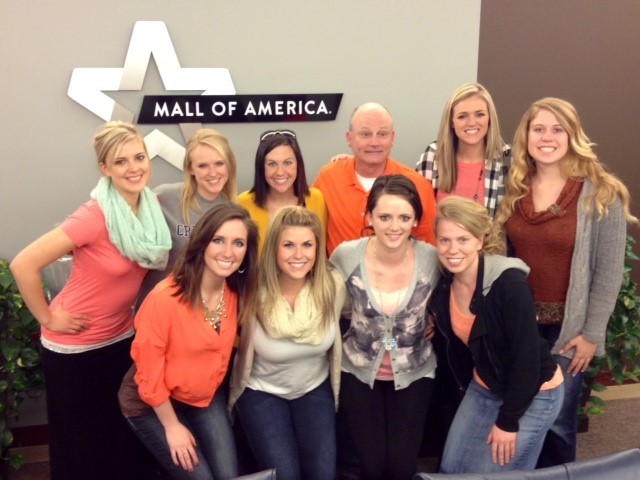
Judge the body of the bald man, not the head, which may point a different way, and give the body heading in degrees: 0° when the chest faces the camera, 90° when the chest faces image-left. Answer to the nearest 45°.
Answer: approximately 0°

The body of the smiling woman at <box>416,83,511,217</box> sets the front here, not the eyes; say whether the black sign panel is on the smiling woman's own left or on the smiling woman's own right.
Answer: on the smiling woman's own right

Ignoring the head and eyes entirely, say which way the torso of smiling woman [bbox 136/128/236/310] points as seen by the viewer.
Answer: toward the camera

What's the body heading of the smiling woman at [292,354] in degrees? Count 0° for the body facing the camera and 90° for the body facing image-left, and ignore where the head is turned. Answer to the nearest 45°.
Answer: approximately 0°

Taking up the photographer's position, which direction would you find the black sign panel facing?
facing the viewer

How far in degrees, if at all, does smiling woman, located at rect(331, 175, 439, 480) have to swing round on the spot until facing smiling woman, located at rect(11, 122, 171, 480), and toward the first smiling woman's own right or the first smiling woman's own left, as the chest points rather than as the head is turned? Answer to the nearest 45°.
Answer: approximately 90° to the first smiling woman's own right

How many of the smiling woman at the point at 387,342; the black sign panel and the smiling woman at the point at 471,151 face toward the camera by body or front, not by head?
3

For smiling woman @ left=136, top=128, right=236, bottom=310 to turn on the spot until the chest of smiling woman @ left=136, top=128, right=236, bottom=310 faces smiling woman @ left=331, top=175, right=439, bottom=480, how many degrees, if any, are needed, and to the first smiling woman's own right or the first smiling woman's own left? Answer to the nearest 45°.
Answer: approximately 45° to the first smiling woman's own left
